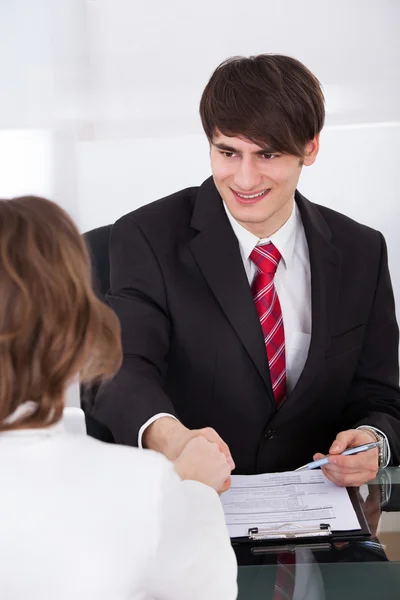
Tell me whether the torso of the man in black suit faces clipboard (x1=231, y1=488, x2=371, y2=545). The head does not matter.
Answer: yes

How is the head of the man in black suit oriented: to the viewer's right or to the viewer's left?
to the viewer's left

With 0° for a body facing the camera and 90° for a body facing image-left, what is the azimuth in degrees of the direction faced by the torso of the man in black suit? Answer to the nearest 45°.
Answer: approximately 0°

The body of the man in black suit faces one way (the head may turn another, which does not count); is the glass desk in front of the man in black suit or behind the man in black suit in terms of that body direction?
in front
